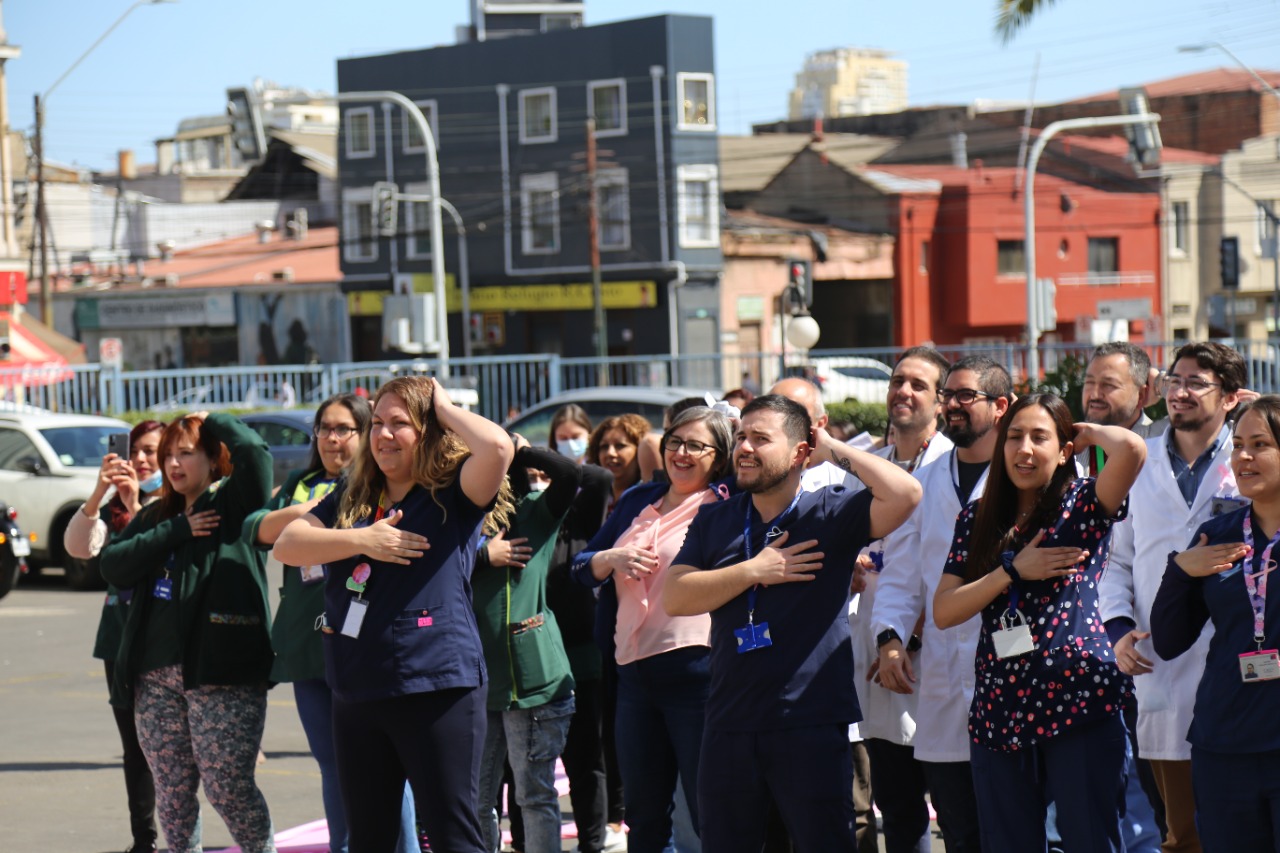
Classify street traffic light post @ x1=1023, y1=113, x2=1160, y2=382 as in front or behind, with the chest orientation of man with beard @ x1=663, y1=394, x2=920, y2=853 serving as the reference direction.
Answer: behind

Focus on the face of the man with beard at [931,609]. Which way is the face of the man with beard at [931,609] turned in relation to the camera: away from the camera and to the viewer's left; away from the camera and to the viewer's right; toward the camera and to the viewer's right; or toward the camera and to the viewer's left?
toward the camera and to the viewer's left

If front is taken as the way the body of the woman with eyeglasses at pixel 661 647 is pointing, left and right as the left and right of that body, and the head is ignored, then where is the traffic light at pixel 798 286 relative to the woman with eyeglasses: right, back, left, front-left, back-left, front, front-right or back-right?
back-right

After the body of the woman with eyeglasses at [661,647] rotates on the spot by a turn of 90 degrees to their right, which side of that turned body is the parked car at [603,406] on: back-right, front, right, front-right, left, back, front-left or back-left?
front-right

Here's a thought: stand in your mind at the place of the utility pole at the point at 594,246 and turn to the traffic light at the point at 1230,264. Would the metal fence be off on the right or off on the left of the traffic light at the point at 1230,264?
right

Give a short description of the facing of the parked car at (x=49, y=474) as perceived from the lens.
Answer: facing the viewer and to the right of the viewer

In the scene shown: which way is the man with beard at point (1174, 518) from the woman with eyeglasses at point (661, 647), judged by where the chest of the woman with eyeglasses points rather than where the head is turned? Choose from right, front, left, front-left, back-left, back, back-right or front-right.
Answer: back-left

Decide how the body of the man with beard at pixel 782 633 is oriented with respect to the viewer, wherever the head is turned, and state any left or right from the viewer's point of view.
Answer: facing the viewer and to the left of the viewer

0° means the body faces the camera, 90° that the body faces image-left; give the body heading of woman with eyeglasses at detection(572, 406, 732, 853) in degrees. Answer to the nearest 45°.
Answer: approximately 45°

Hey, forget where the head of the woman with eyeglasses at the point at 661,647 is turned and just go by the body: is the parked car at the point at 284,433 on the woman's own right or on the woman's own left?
on the woman's own right

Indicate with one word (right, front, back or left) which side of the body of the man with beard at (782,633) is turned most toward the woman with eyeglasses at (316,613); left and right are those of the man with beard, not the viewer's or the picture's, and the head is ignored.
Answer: right
